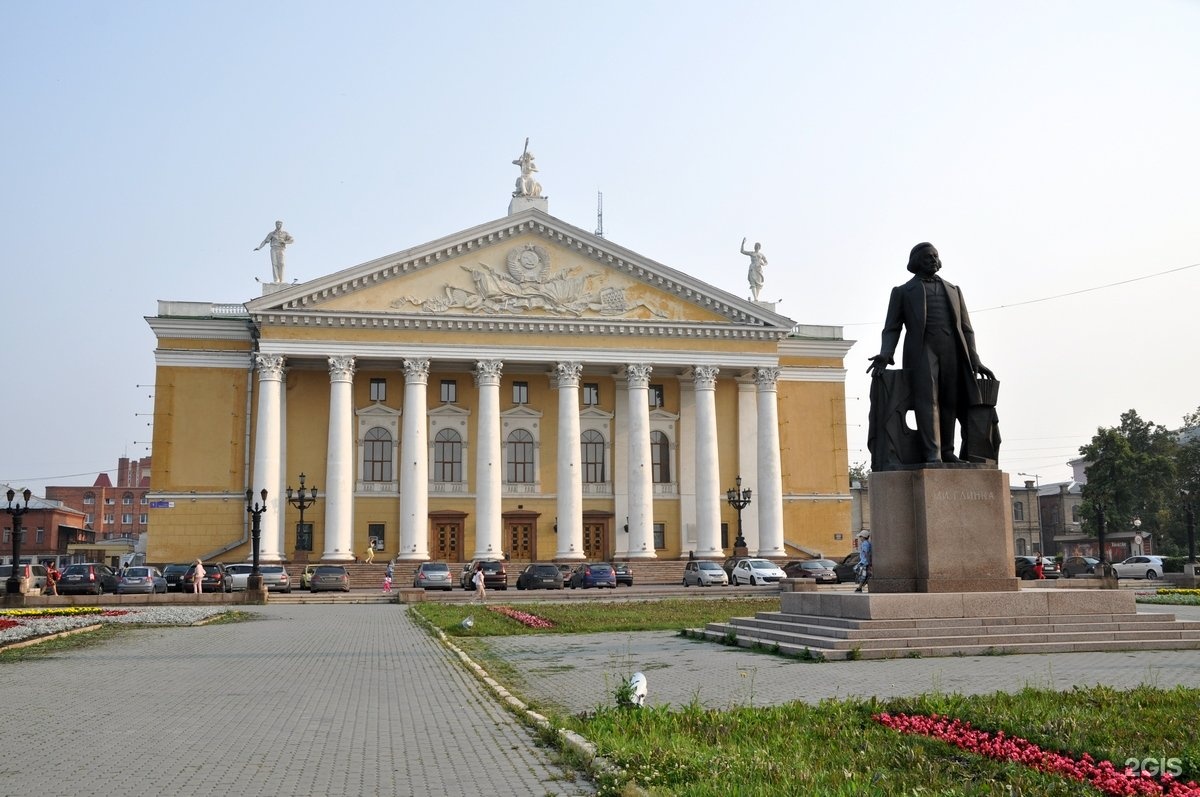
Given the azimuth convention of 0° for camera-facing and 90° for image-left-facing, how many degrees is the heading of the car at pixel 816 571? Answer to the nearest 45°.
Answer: approximately 315°

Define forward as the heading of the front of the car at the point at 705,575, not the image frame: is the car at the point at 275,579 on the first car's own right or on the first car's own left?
on the first car's own right

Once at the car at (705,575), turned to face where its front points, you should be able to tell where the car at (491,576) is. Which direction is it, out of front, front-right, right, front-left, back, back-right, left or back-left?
back-right

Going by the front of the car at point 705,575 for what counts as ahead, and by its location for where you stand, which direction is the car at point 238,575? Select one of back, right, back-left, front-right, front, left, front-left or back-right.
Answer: back-right
